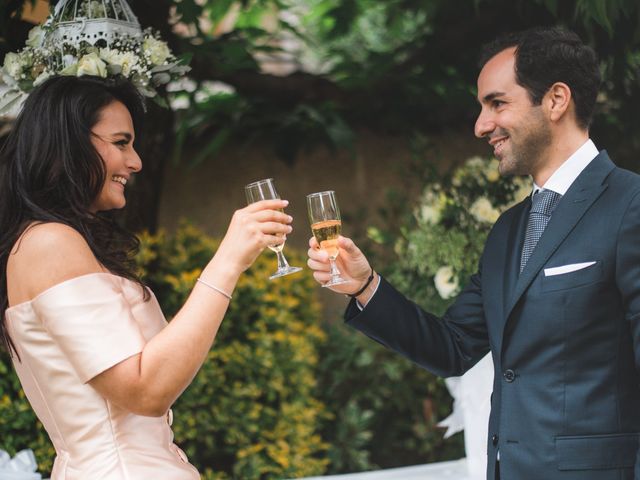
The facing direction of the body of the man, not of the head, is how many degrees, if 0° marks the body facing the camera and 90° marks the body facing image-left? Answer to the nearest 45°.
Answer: approximately 45°

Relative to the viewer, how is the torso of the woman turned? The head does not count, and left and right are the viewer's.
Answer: facing to the right of the viewer

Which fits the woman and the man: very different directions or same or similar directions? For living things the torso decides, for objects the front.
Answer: very different directions

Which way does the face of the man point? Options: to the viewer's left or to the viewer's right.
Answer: to the viewer's left

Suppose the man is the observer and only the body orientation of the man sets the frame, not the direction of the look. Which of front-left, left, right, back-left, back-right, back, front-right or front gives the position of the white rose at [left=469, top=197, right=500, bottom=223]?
back-right

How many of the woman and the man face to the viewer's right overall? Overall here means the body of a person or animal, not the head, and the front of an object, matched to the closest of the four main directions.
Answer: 1

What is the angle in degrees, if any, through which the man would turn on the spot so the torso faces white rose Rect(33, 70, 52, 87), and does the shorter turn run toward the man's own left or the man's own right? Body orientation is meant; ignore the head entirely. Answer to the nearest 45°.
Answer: approximately 45° to the man's own right

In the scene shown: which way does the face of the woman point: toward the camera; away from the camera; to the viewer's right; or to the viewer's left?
to the viewer's right

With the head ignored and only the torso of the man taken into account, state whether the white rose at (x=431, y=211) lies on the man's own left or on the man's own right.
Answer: on the man's own right

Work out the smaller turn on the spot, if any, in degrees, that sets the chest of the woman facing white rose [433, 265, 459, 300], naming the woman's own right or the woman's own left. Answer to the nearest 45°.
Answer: approximately 45° to the woman's own left
